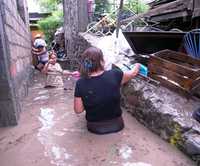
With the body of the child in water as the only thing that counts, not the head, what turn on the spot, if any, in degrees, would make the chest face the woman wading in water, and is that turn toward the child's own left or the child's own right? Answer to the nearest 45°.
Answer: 0° — they already face them

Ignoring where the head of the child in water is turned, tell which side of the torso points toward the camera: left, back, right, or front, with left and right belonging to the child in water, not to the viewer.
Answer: front

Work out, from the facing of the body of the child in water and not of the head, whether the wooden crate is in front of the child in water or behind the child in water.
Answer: in front
